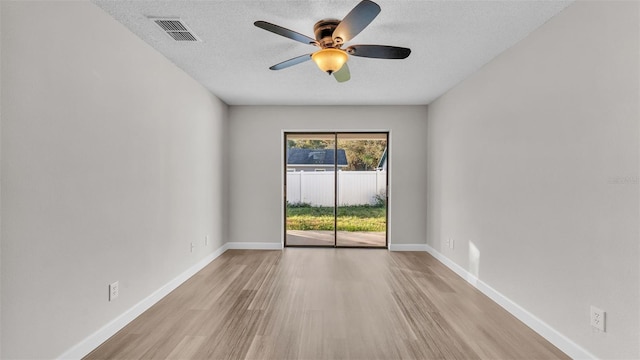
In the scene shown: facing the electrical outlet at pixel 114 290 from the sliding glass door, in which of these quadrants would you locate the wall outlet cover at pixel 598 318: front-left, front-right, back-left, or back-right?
front-left

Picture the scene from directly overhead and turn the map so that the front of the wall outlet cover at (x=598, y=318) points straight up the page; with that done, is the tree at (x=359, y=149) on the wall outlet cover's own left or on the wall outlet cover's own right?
on the wall outlet cover's own right

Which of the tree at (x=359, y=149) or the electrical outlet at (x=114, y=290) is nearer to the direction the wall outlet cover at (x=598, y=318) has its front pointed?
the electrical outlet

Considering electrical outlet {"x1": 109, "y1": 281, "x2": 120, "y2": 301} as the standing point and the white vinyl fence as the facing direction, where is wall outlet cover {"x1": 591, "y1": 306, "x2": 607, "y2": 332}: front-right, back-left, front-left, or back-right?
front-right

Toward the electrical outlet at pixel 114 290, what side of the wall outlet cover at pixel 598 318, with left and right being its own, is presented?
front

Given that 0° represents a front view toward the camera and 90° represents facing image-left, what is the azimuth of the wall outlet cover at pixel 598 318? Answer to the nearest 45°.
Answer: approximately 45°

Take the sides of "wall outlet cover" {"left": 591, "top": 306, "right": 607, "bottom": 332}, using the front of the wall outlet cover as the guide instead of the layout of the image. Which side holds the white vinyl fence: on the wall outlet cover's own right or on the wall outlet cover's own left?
on the wall outlet cover's own right

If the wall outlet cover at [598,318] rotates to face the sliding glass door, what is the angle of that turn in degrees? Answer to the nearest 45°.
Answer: approximately 90° to its right

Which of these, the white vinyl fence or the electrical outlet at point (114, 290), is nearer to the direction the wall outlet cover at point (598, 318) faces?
the electrical outlet
